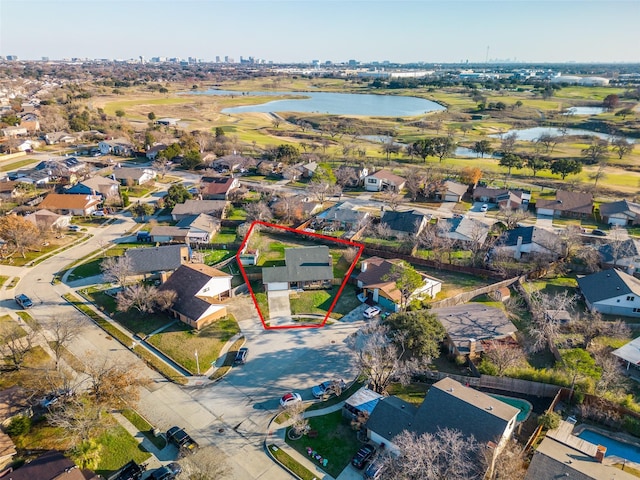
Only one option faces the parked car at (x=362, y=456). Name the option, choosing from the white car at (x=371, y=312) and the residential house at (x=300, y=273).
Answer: the residential house

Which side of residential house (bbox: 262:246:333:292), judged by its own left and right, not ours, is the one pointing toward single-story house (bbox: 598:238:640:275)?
left

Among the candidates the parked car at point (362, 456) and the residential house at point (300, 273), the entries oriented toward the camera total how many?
1

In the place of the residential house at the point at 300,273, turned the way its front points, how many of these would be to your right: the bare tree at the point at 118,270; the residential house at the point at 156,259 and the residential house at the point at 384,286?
2

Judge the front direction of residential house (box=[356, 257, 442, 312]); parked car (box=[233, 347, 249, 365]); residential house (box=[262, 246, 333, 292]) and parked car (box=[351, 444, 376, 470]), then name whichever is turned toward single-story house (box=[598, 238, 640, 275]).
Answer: parked car (box=[351, 444, 376, 470])

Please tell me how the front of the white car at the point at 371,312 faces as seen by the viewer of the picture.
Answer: facing away from the viewer and to the right of the viewer

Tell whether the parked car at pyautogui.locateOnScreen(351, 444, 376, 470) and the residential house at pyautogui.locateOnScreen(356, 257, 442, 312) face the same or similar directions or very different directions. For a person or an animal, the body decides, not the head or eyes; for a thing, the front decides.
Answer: very different directions

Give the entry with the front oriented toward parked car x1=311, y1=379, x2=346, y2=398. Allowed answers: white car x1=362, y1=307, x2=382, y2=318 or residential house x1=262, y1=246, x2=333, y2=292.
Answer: the residential house

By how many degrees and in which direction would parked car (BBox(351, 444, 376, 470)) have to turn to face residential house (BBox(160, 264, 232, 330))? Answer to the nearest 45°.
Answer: approximately 90° to its left

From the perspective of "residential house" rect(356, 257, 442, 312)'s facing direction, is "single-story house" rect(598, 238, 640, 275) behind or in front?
behind
